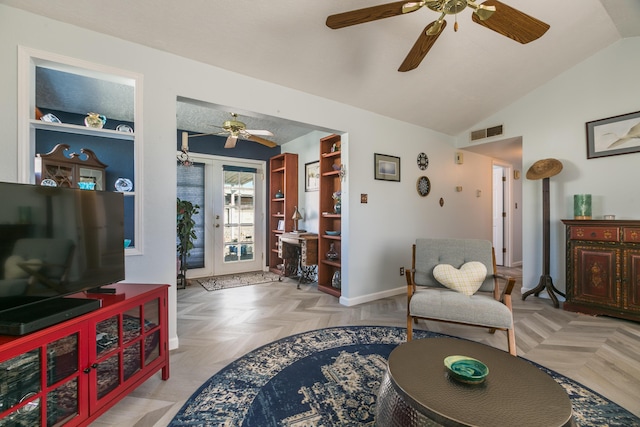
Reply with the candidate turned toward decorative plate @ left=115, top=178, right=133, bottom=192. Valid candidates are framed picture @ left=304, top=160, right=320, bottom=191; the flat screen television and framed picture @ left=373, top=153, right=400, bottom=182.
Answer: framed picture @ left=304, top=160, right=320, bottom=191

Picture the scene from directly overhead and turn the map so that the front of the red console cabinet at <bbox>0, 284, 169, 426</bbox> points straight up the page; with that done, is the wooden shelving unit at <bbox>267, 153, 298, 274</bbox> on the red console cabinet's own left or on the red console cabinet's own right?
on the red console cabinet's own left

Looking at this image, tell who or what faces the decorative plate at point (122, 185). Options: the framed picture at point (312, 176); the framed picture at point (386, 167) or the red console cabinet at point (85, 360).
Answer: the framed picture at point (312, 176)

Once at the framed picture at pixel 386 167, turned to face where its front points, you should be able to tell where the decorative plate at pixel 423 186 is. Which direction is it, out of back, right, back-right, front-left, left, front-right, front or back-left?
left

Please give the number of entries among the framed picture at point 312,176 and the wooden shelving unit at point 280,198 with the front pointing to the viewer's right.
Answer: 0

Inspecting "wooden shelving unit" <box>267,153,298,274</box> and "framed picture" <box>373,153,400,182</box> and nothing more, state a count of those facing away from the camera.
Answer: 0

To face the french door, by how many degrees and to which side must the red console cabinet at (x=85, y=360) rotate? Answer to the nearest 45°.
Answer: approximately 90° to its left

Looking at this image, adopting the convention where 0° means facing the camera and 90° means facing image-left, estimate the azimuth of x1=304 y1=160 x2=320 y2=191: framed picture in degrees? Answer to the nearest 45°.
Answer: approximately 45°

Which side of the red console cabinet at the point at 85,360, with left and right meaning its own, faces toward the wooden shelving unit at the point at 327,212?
left

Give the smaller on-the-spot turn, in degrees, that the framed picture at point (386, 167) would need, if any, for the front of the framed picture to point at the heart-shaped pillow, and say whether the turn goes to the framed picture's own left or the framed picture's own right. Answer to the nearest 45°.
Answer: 0° — it already faces it

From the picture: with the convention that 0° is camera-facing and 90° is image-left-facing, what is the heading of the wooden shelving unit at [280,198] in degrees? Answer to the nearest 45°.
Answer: approximately 45°

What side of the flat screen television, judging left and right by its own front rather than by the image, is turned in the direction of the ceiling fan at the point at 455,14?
front

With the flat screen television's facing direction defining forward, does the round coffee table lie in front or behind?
in front

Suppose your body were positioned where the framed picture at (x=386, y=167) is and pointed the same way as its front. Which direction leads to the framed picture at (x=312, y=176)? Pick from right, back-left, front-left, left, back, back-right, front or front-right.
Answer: back

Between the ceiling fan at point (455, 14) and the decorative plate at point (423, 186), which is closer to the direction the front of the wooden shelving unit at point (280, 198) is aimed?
the ceiling fan
